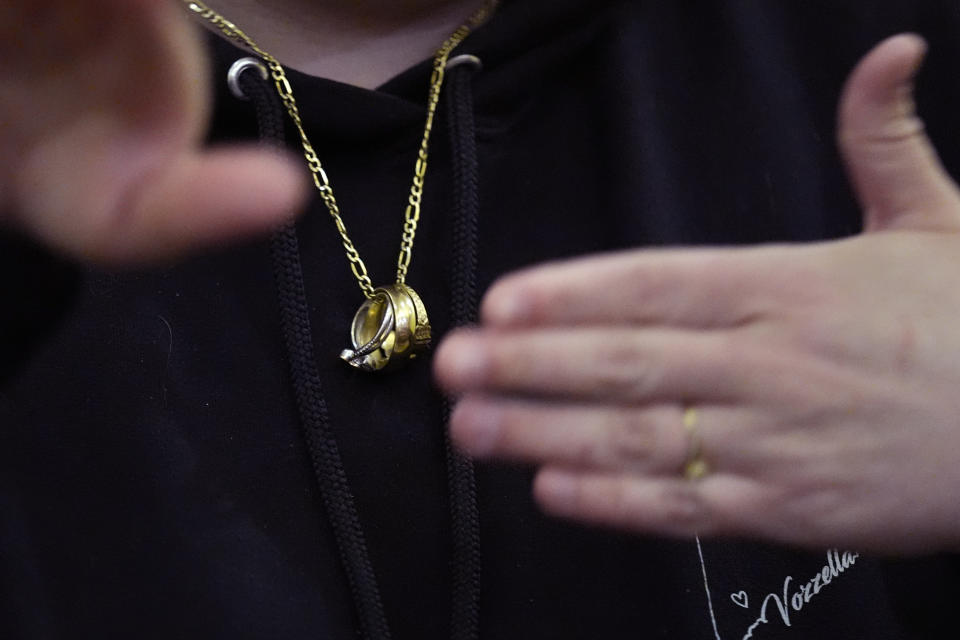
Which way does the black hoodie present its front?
toward the camera
